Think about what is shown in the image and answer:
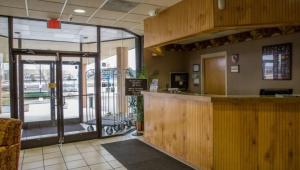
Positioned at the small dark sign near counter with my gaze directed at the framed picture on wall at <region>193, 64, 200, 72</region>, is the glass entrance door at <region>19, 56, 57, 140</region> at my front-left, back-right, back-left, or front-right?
back-left

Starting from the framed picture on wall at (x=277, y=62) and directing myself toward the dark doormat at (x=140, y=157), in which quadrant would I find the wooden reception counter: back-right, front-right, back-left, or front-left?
front-left

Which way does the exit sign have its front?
toward the camera

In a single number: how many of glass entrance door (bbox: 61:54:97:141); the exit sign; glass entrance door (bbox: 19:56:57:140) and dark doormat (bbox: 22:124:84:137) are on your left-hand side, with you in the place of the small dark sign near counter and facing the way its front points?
0

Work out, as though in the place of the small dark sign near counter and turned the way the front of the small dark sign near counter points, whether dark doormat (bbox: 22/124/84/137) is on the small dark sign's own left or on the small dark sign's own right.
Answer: on the small dark sign's own right

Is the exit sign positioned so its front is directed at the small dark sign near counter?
no

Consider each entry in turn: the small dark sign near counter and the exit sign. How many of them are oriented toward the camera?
2

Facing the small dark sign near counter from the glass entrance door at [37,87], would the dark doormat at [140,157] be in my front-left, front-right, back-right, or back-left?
front-right

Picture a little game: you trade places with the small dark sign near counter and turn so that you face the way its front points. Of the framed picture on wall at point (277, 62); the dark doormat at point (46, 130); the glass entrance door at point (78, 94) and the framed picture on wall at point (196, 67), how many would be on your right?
2

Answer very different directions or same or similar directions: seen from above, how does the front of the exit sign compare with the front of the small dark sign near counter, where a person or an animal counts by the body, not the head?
same or similar directions

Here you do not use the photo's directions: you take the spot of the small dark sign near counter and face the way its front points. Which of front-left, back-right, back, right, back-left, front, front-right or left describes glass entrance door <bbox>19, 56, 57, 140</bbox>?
right

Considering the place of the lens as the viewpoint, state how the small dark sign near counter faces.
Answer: facing the viewer

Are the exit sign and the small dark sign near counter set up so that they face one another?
no

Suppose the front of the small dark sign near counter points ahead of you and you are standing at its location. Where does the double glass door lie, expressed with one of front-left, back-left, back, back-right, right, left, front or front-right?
right

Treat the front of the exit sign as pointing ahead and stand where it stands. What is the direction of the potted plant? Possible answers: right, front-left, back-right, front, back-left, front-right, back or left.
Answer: left

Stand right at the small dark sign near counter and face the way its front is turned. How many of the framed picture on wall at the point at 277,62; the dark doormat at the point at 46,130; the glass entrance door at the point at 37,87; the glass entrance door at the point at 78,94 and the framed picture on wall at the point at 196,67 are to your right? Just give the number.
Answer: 3

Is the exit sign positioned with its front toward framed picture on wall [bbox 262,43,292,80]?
no
